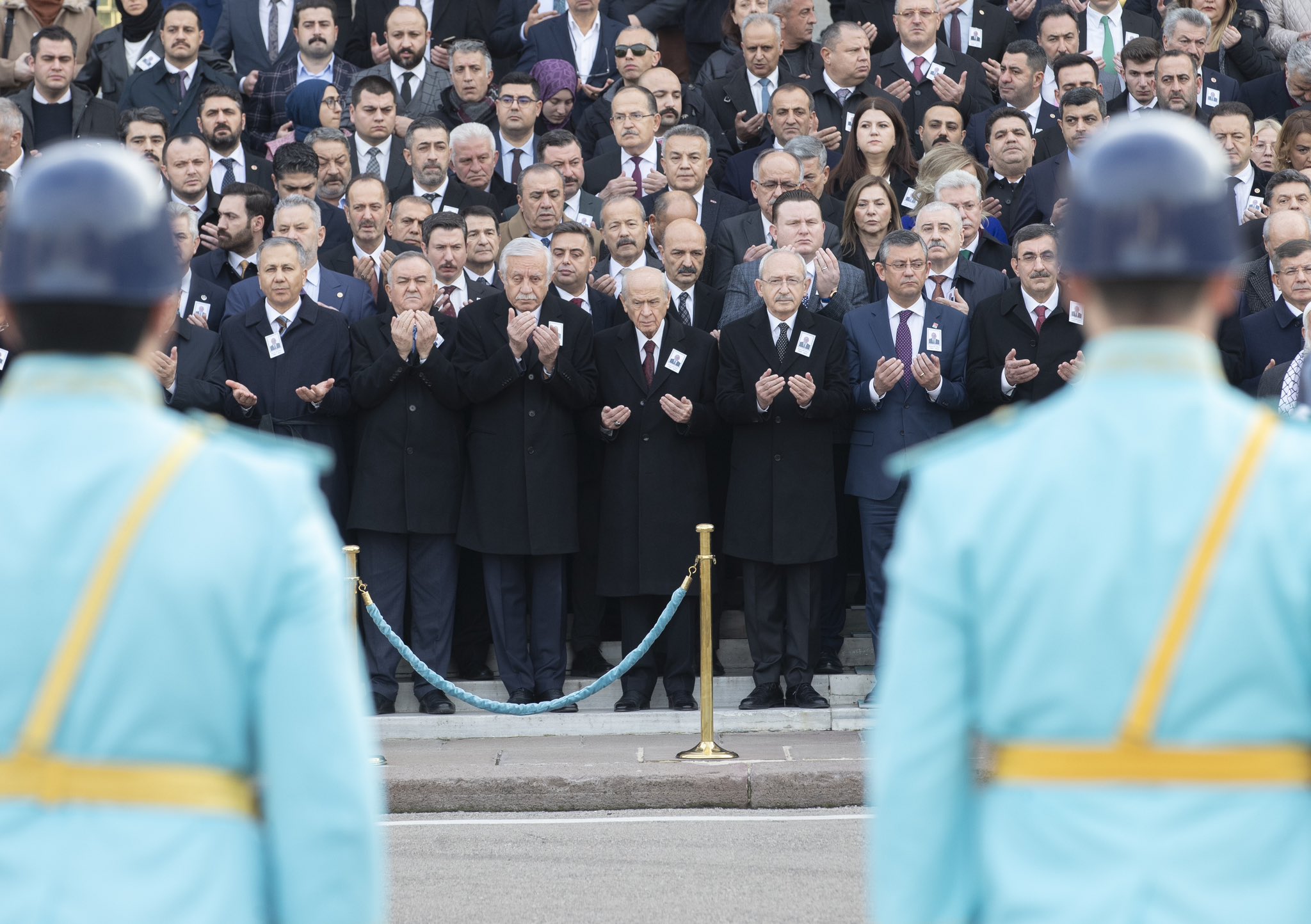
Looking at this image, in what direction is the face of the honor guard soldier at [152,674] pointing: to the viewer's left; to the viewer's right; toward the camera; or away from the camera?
away from the camera

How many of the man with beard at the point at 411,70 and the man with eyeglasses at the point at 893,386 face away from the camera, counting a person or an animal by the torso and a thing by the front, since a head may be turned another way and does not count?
0

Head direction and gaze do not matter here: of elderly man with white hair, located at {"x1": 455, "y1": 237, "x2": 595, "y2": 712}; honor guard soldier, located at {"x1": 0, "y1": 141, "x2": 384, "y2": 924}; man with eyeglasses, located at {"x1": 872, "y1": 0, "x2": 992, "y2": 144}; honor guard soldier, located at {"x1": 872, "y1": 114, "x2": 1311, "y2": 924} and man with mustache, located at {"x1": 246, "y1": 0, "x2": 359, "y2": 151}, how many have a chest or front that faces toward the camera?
3

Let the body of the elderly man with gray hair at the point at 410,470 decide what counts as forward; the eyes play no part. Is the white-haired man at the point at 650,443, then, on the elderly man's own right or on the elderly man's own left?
on the elderly man's own left

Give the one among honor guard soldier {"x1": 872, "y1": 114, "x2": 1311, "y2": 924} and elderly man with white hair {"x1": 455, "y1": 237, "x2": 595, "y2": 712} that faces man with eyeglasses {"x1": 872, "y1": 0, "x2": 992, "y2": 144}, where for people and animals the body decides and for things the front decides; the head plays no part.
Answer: the honor guard soldier

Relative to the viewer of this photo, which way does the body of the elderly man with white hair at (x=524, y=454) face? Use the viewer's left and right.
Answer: facing the viewer

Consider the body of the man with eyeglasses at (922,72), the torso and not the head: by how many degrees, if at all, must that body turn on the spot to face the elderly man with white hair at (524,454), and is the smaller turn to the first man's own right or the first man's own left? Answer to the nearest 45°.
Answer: approximately 45° to the first man's own right

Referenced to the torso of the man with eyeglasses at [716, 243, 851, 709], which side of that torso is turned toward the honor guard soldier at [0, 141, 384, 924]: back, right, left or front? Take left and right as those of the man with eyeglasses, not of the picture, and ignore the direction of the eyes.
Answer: front

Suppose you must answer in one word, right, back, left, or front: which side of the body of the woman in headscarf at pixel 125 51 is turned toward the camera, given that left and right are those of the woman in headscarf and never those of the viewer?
front

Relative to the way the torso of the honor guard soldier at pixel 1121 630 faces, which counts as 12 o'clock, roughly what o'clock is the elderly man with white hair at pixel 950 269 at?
The elderly man with white hair is roughly at 12 o'clock from the honor guard soldier.

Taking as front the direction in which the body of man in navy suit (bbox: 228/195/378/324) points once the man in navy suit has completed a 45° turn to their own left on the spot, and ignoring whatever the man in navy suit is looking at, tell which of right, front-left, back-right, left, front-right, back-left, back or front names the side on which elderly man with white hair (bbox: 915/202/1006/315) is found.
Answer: front-left

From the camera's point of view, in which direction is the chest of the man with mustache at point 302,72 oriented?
toward the camera

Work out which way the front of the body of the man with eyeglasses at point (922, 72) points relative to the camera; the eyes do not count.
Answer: toward the camera

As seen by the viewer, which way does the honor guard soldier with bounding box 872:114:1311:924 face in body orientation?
away from the camera
